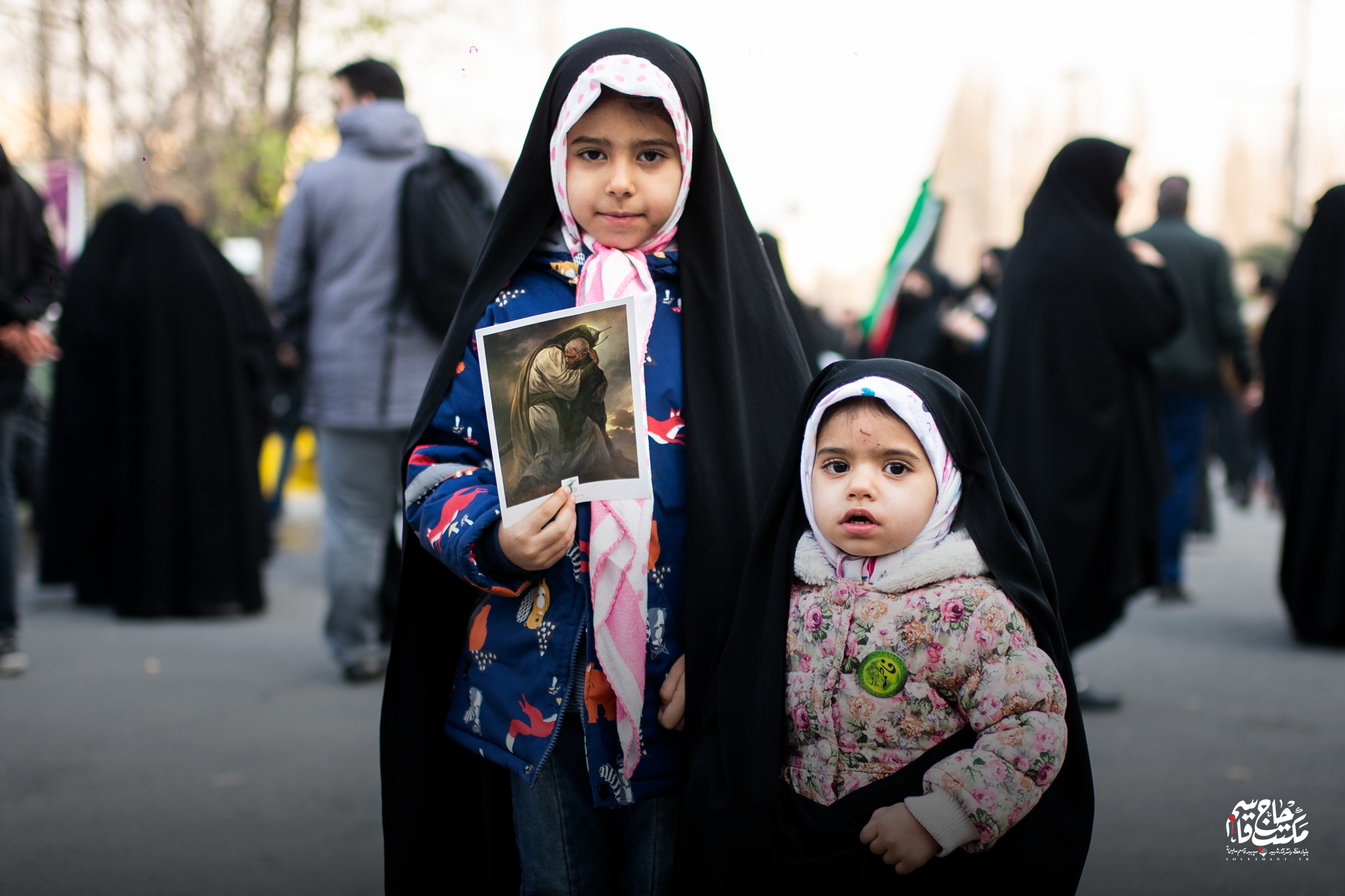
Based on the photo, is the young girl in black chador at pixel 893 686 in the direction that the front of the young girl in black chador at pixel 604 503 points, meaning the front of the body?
no

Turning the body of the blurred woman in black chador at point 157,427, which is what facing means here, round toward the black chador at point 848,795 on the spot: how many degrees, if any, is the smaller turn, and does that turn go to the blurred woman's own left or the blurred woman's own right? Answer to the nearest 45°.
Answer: approximately 180°

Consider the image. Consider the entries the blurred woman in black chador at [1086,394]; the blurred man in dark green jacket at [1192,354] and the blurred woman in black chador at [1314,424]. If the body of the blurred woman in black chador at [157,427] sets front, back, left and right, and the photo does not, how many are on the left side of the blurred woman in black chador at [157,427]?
0

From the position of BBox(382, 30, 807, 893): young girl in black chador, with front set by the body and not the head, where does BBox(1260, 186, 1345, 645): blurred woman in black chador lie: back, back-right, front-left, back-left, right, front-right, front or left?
back-left

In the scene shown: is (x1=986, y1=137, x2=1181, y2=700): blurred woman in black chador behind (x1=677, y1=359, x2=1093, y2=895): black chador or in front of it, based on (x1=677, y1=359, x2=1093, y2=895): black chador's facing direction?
behind

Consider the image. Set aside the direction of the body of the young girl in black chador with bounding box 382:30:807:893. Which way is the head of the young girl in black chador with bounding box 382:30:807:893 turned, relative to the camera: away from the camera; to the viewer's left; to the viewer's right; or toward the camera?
toward the camera

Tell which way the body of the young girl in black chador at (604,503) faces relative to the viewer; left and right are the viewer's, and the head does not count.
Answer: facing the viewer

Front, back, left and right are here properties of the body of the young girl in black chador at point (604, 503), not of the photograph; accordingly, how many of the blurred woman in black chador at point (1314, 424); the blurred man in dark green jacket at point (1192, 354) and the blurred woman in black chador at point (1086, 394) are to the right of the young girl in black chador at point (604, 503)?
0

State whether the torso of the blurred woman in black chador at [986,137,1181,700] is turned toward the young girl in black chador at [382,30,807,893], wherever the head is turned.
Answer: no

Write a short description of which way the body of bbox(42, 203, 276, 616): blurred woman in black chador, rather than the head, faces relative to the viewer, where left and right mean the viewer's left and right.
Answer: facing away from the viewer

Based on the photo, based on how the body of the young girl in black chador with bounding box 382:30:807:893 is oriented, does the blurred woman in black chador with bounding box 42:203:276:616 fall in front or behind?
behind

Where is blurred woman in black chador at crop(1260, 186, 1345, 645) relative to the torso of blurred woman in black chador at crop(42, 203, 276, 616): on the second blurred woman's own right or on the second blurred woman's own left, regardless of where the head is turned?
on the second blurred woman's own right

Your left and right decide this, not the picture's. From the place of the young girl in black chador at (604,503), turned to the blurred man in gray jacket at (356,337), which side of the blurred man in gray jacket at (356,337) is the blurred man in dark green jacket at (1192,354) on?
right

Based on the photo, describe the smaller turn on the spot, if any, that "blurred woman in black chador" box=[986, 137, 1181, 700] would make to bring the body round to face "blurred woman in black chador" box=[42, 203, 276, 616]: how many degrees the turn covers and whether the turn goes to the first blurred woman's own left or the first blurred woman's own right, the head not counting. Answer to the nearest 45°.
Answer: approximately 180°

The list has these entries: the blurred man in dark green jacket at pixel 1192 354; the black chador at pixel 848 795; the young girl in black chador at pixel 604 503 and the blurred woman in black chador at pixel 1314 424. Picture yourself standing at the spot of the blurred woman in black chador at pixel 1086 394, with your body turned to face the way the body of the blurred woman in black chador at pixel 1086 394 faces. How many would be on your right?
2

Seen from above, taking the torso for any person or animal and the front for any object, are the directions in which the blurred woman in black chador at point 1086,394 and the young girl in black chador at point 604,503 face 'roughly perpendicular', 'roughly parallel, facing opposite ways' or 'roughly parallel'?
roughly perpendicular

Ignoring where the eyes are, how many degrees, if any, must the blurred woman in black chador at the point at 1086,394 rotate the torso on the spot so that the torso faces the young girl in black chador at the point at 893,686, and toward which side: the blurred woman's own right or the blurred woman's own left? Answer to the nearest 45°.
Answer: approximately 90° to the blurred woman's own right

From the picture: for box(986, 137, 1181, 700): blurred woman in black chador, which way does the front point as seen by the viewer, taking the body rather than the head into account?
to the viewer's right
